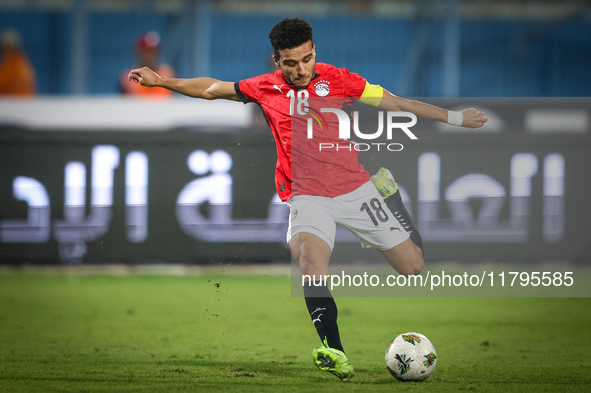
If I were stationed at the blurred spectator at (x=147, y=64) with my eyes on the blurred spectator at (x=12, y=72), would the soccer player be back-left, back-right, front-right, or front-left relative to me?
back-left

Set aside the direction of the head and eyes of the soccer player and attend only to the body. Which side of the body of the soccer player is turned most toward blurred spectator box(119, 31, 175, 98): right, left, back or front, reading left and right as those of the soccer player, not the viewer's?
back

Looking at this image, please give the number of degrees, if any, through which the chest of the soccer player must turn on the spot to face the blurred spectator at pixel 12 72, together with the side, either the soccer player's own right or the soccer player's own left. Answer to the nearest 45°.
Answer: approximately 135° to the soccer player's own right

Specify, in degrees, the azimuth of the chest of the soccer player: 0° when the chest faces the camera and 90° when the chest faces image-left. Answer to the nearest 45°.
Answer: approximately 0°

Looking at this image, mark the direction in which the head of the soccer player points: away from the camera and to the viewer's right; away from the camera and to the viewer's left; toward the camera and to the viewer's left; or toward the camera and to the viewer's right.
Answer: toward the camera and to the viewer's right
